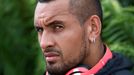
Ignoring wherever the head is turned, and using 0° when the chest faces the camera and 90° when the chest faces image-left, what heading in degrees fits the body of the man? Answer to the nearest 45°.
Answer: approximately 45°
